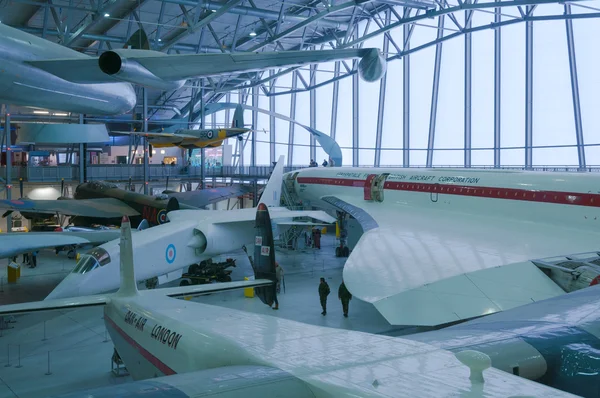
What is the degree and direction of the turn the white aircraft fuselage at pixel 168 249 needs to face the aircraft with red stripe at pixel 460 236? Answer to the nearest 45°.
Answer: approximately 135° to its left

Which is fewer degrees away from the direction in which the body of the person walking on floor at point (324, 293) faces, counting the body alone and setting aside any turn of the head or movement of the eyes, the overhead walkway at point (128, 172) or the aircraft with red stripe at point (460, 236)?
the overhead walkway

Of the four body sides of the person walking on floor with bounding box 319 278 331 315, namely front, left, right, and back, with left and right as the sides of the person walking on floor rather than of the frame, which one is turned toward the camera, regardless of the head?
back

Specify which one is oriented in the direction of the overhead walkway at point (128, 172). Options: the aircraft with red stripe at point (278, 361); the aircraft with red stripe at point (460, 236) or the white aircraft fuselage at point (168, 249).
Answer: the aircraft with red stripe at point (460, 236)

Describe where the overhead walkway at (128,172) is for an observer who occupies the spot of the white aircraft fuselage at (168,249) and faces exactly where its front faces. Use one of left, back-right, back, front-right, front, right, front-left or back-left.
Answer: back-right

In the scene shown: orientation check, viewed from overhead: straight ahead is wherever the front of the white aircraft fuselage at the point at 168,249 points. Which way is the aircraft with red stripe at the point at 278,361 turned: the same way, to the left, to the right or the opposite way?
to the left

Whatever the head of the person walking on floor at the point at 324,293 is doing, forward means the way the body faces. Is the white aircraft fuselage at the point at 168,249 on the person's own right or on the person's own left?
on the person's own left

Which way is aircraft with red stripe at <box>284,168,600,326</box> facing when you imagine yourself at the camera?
facing away from the viewer and to the left of the viewer

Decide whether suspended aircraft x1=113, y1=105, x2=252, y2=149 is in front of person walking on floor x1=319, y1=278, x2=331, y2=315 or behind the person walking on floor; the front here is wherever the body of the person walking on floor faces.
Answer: in front
